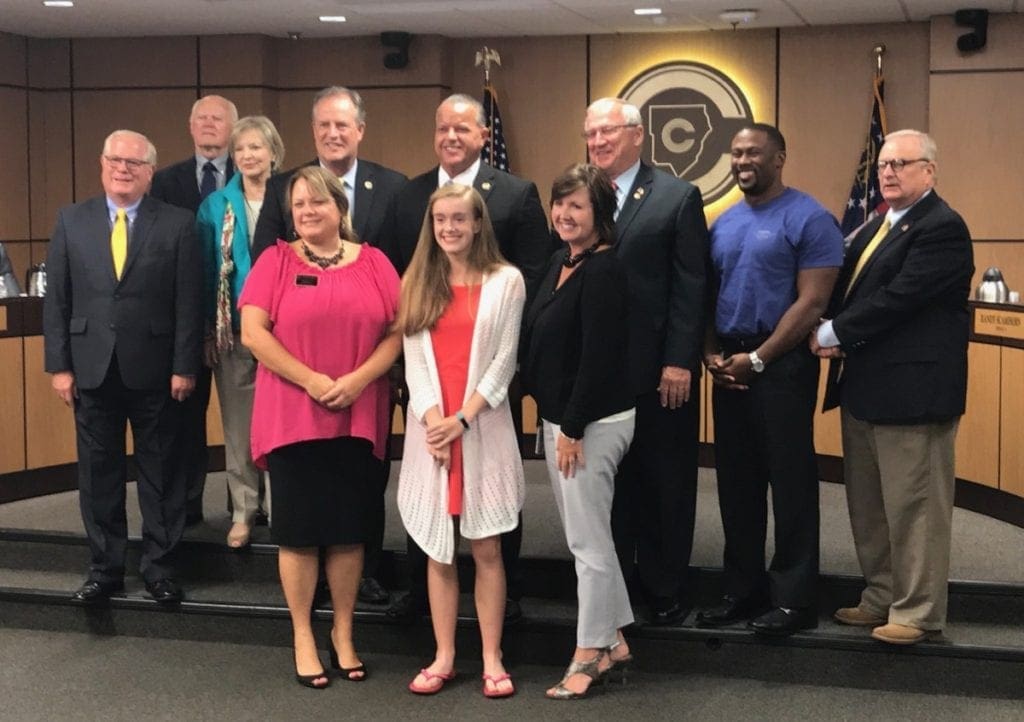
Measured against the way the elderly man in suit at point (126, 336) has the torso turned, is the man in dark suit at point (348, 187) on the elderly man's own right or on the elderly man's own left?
on the elderly man's own left

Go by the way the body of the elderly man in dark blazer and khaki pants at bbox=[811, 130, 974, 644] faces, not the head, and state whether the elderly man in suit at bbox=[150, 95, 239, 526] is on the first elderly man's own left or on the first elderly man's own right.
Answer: on the first elderly man's own right

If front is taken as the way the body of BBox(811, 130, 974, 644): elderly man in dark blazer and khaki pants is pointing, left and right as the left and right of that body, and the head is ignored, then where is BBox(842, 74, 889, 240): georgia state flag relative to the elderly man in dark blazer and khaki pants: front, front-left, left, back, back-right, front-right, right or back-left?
back-right

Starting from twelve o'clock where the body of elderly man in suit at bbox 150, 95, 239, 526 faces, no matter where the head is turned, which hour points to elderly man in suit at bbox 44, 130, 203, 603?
elderly man in suit at bbox 44, 130, 203, 603 is roughly at 1 o'clock from elderly man in suit at bbox 150, 95, 239, 526.

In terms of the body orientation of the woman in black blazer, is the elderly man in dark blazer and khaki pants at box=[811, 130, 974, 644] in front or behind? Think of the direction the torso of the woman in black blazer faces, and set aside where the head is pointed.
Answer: behind

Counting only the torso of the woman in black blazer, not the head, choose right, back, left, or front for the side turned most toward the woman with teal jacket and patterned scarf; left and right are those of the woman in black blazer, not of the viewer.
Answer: right

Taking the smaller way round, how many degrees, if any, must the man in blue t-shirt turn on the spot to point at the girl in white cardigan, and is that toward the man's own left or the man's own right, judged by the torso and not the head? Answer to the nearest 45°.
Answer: approximately 45° to the man's own right

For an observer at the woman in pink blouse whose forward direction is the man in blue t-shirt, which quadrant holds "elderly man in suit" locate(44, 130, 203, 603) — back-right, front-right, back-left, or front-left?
back-left

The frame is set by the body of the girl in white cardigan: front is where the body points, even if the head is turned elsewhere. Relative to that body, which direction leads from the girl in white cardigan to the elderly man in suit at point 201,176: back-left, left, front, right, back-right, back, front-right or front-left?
back-right

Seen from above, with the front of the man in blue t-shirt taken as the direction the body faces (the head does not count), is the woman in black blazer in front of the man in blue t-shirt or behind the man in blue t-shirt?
in front

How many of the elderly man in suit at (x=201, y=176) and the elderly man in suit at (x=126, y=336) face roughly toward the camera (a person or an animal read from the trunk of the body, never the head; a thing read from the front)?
2
